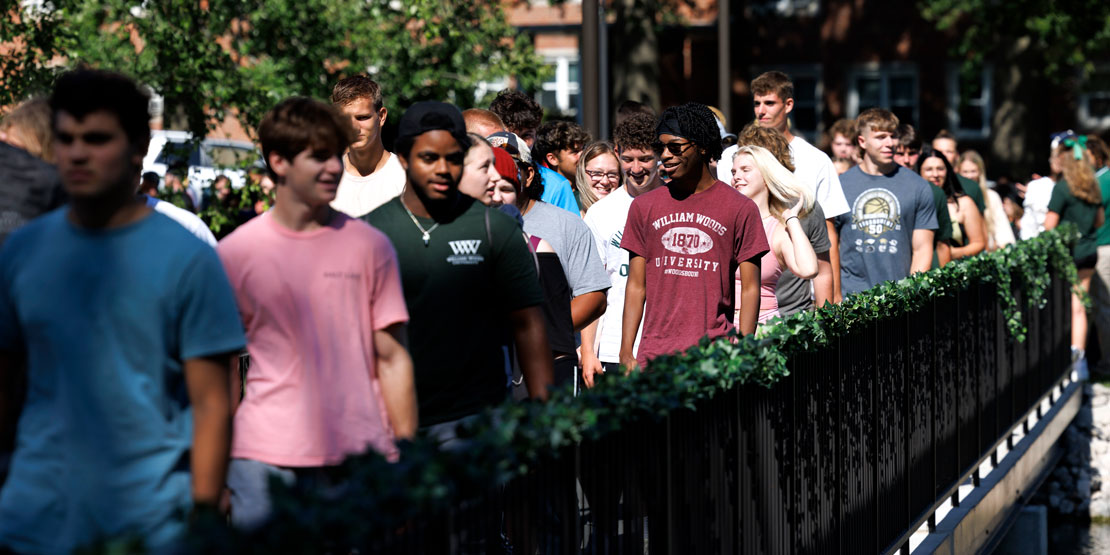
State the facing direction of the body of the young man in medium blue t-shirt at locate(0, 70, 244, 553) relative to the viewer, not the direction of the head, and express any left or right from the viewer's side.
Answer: facing the viewer and to the left of the viewer

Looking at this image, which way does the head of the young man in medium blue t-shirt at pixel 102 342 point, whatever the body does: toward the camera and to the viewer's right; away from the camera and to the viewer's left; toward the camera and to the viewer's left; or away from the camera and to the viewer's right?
toward the camera and to the viewer's left

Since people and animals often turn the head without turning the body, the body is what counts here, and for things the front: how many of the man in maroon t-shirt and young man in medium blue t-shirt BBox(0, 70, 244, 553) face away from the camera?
0

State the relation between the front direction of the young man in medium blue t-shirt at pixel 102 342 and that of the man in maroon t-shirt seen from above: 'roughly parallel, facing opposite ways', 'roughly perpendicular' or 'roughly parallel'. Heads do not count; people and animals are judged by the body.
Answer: roughly parallel

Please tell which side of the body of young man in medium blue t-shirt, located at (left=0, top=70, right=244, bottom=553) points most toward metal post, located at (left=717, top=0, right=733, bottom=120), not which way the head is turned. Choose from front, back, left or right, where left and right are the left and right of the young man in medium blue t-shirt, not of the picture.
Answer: back

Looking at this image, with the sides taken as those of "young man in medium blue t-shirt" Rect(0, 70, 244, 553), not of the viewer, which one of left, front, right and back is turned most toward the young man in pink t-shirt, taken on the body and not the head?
back

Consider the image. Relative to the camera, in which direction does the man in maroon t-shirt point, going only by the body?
toward the camera
